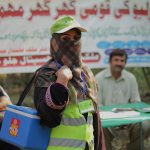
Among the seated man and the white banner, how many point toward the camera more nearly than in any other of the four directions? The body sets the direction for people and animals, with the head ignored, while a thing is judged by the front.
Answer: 2

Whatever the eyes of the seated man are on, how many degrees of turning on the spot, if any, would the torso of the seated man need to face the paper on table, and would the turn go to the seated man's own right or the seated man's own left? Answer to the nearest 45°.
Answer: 0° — they already face it

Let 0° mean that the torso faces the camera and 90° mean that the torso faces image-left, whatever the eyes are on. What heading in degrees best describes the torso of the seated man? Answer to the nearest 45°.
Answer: approximately 0°

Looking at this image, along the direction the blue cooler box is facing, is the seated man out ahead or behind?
behind

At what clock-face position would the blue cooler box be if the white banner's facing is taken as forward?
The blue cooler box is roughly at 12 o'clock from the white banner.
